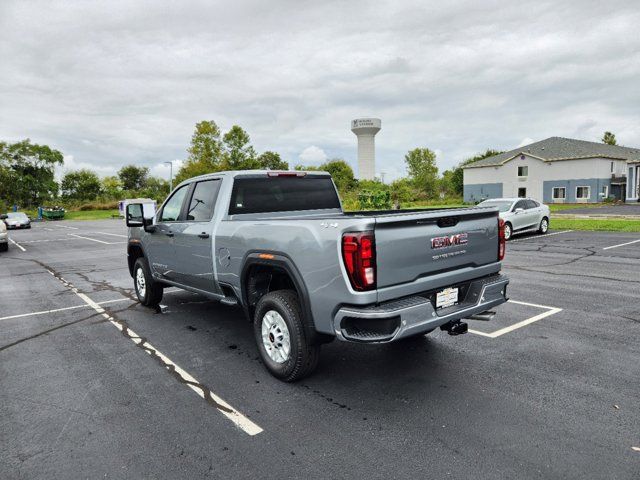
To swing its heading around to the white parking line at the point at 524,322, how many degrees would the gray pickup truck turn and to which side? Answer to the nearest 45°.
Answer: approximately 90° to its right

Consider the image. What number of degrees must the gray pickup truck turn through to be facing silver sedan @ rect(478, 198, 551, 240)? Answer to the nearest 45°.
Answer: approximately 90° to its right

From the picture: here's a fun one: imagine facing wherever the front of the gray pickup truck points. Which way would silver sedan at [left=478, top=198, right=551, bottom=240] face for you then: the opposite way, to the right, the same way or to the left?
to the left

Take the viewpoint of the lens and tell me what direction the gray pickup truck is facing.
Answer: facing away from the viewer and to the left of the viewer

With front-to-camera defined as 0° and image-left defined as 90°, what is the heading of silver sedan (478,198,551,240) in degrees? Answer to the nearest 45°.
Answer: approximately 45°

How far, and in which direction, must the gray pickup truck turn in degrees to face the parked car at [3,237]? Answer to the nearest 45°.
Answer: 0° — it already faces it

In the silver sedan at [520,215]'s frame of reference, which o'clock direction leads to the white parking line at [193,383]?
The white parking line is roughly at 11 o'clock from the silver sedan.
